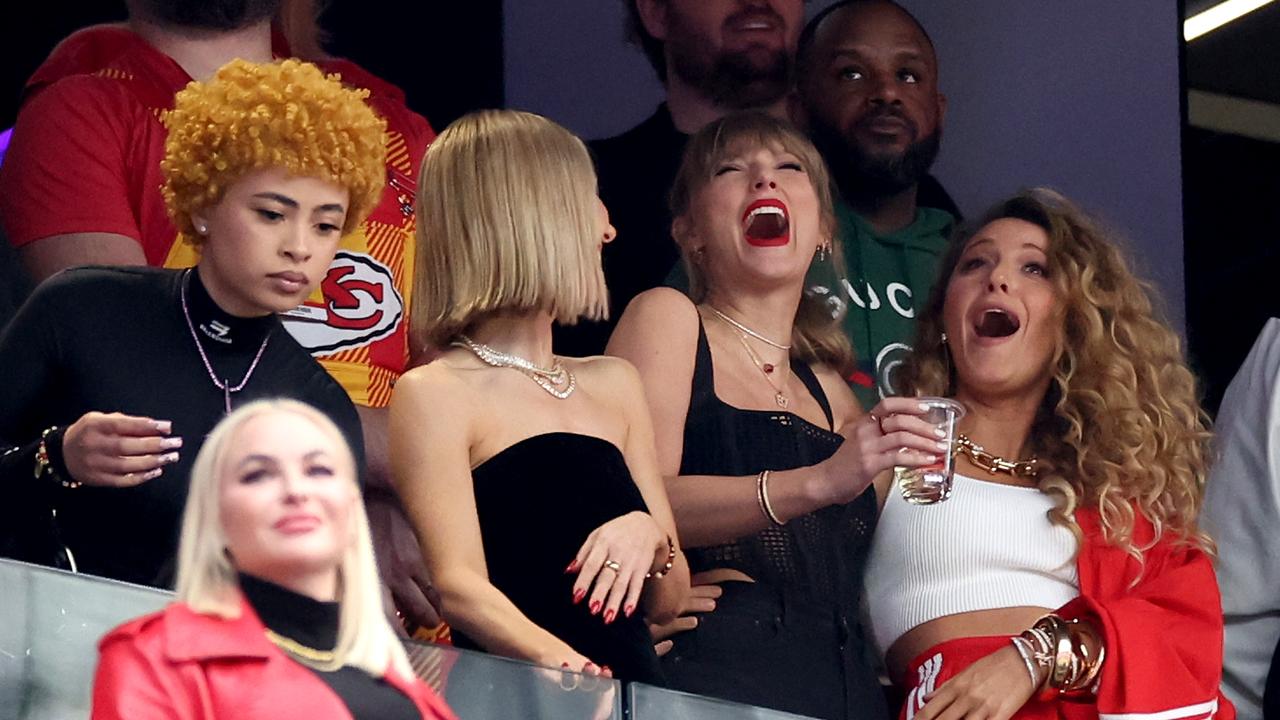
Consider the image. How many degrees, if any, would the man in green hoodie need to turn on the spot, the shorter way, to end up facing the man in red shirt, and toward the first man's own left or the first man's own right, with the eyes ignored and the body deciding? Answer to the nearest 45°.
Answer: approximately 45° to the first man's own right

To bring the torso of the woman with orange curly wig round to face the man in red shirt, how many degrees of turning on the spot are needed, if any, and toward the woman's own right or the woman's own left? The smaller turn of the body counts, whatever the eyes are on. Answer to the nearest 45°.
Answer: approximately 135° to the woman's own left

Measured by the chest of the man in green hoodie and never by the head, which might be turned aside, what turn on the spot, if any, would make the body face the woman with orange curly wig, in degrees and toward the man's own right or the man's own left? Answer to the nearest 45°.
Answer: approximately 45° to the man's own right

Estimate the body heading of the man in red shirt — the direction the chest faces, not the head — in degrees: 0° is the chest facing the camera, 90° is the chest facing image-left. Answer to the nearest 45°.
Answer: approximately 315°

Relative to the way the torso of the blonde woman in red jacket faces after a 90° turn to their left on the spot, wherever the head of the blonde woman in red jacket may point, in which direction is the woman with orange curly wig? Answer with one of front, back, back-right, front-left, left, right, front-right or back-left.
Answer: front-left

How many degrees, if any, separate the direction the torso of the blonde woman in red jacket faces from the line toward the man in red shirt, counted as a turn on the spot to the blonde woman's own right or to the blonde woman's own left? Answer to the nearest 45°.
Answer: approximately 135° to the blonde woman's own left
